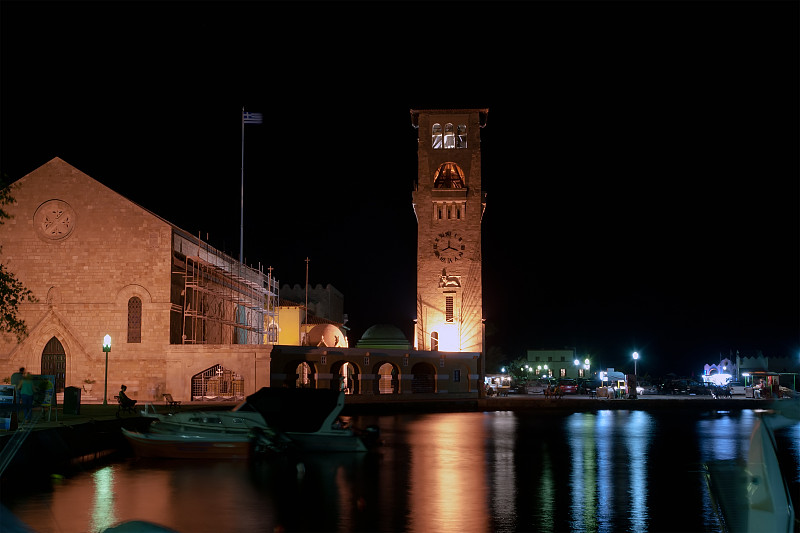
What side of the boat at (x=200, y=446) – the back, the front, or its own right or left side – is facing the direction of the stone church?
right

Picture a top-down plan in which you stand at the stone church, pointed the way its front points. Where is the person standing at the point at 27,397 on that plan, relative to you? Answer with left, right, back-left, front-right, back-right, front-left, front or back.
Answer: front

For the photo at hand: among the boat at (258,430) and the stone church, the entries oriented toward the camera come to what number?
1

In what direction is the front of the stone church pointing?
toward the camera

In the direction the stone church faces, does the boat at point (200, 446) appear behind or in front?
in front

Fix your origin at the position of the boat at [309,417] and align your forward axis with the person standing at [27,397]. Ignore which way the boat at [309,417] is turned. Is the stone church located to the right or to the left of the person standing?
right

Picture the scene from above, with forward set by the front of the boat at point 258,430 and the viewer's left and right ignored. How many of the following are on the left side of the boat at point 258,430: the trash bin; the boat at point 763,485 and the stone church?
1

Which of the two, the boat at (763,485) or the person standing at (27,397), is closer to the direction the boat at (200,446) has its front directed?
the person standing

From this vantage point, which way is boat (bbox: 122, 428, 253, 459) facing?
to the viewer's left
